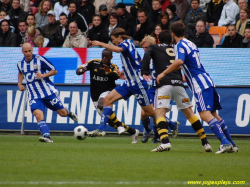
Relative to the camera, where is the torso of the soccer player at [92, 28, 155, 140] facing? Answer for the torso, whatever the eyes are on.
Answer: to the viewer's left

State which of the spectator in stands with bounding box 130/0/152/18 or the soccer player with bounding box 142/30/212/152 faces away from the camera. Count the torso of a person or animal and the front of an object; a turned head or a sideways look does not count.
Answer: the soccer player

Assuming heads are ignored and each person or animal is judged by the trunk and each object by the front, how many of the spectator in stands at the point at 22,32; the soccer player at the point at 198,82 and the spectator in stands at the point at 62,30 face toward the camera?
2

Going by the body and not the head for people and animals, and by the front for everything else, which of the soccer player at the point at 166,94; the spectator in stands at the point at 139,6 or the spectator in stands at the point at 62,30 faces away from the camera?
the soccer player

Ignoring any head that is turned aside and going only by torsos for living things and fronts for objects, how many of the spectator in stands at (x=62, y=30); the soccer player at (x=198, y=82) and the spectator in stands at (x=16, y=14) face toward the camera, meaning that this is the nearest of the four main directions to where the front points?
2

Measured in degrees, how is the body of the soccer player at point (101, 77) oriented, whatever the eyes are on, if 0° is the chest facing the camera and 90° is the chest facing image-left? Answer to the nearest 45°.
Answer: approximately 0°

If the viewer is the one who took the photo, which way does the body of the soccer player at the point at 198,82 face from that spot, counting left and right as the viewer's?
facing away from the viewer and to the left of the viewer

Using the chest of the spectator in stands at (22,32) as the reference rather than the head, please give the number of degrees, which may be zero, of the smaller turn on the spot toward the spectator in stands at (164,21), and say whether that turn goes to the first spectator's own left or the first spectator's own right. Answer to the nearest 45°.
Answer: approximately 45° to the first spectator's own left

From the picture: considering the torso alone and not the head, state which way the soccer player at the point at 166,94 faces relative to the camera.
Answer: away from the camera

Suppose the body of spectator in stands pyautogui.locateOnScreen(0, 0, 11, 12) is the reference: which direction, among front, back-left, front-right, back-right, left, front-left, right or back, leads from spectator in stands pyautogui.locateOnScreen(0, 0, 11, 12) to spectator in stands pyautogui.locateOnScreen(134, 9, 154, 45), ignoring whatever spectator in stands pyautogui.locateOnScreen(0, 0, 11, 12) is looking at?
front-left
